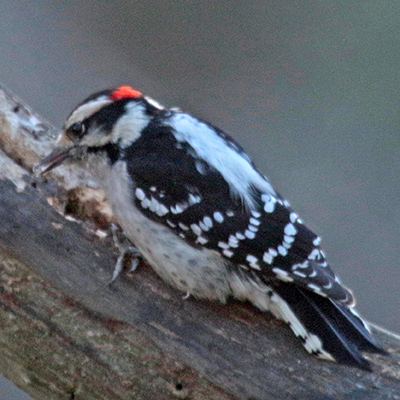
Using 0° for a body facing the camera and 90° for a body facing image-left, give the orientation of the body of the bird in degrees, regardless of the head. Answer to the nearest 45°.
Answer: approximately 90°
